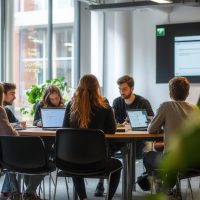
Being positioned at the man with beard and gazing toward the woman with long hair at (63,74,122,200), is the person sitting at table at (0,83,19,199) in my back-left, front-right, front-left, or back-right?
front-right

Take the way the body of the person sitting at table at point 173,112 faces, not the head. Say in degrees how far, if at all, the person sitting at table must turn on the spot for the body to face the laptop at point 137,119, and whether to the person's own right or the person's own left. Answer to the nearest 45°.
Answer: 0° — they already face it

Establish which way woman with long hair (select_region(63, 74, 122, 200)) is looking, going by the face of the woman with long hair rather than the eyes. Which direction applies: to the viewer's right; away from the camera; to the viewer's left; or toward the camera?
away from the camera

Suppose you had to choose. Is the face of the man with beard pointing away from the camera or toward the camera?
toward the camera

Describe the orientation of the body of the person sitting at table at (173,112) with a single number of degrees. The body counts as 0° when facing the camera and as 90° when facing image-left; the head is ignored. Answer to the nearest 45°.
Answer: approximately 135°

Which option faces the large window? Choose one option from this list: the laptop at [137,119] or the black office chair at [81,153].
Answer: the black office chair

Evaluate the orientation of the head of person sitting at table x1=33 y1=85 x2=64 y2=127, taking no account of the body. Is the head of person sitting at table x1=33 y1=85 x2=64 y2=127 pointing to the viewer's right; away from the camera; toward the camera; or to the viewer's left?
toward the camera

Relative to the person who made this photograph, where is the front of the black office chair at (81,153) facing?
facing away from the viewer

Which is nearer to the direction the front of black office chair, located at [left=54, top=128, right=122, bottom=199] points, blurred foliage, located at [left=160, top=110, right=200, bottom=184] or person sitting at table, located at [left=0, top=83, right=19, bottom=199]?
the person sitting at table

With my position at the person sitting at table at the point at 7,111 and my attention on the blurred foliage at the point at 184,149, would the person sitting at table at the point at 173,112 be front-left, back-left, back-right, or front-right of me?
front-left

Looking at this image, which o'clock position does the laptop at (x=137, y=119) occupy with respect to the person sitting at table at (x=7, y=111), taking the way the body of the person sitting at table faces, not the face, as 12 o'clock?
The laptop is roughly at 1 o'clock from the person sitting at table.
